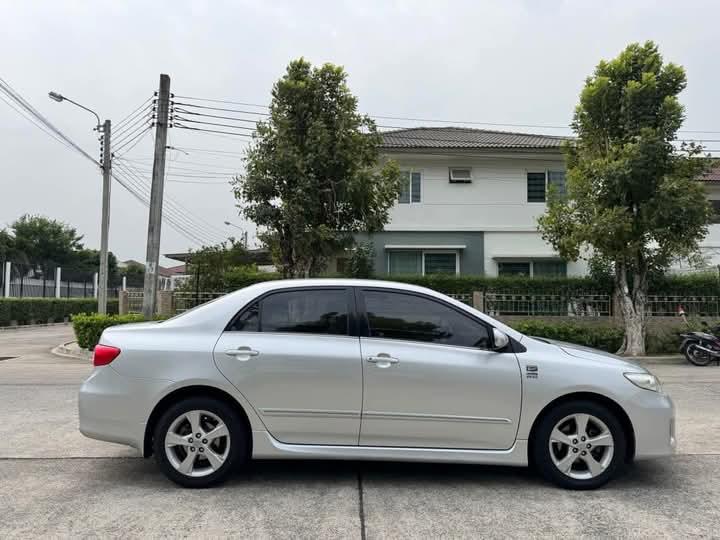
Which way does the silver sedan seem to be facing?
to the viewer's right

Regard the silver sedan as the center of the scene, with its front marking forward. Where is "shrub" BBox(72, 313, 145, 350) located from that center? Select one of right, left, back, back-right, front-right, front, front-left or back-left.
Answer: back-left

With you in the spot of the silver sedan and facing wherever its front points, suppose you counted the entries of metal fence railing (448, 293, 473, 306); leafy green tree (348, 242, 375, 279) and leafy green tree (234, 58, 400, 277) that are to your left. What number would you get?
3

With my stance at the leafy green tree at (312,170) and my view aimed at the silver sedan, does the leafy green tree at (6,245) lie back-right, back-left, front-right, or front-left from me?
back-right

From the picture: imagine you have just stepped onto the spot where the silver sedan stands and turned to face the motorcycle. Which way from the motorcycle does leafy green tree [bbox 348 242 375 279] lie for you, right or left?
left

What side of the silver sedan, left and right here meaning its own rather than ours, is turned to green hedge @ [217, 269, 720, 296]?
left

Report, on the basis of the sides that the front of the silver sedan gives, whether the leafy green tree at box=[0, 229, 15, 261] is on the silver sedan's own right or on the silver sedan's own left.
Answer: on the silver sedan's own left

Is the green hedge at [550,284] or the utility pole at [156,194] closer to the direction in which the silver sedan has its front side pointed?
the green hedge

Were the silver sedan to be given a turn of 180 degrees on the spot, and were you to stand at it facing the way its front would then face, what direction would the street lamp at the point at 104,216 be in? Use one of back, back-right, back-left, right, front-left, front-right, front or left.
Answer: front-right

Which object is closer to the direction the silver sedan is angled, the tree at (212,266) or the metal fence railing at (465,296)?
the metal fence railing

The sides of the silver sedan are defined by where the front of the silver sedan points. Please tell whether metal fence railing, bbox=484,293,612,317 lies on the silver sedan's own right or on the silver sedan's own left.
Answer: on the silver sedan's own left

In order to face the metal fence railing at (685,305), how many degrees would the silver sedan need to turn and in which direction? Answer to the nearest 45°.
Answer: approximately 45° to its left

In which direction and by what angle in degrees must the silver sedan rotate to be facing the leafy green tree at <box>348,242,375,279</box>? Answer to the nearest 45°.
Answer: approximately 90° to its left

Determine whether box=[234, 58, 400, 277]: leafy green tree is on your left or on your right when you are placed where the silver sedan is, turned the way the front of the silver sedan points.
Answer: on your left

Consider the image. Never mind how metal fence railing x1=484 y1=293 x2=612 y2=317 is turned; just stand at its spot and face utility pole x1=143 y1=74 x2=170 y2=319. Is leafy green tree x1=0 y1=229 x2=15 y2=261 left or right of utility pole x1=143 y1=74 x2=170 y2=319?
right
